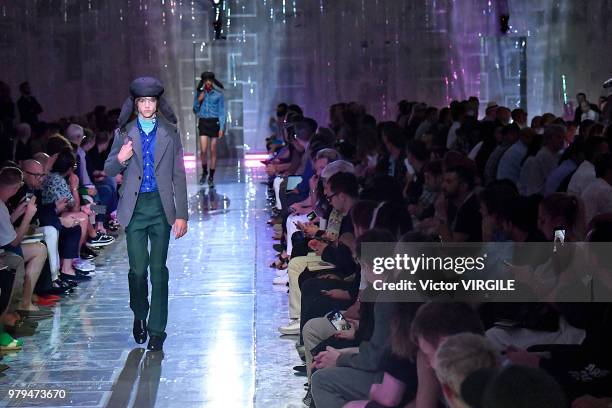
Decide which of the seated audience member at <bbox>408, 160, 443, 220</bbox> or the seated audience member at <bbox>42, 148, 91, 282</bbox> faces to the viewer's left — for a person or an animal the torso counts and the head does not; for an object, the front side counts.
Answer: the seated audience member at <bbox>408, 160, 443, 220</bbox>

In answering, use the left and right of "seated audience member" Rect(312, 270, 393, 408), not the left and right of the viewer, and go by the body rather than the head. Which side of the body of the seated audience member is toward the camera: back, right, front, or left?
left

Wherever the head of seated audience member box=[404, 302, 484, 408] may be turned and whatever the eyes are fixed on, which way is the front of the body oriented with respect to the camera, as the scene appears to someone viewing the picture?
to the viewer's left

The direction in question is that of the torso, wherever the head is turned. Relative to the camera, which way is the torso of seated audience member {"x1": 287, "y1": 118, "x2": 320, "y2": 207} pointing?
to the viewer's left

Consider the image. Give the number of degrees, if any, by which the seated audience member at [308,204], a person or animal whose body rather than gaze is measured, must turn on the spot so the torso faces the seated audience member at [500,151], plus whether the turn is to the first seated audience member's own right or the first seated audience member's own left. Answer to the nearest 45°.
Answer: approximately 135° to the first seated audience member's own right

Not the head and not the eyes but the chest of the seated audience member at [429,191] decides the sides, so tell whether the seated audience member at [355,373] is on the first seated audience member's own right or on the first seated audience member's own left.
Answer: on the first seated audience member's own left

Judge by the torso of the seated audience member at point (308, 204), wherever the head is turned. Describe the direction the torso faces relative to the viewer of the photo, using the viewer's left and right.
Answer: facing to the left of the viewer

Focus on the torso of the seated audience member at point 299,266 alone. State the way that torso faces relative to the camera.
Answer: to the viewer's left

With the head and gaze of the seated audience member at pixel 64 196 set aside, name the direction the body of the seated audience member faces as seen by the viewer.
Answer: to the viewer's right

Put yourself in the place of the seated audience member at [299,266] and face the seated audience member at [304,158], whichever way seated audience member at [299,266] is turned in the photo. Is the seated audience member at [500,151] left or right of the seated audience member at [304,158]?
right

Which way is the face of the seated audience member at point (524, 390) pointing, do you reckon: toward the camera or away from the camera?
away from the camera
